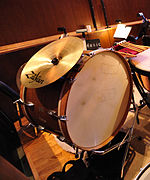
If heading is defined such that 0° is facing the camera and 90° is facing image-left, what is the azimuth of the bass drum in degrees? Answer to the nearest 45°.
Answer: approximately 315°
